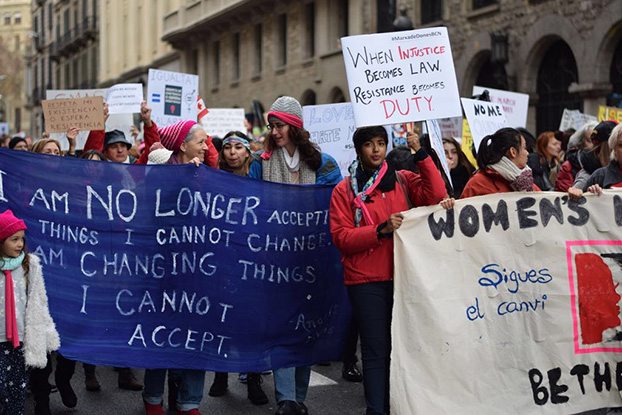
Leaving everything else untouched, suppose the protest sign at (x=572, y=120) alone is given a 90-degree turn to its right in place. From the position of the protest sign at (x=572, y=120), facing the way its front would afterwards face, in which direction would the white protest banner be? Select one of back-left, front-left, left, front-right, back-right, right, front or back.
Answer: left

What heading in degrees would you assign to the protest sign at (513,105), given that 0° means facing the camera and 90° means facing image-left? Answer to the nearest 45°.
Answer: approximately 0°

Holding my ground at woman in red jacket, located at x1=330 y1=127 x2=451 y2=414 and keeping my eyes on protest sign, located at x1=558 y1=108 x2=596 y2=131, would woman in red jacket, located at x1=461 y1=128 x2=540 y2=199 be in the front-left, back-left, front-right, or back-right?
front-right

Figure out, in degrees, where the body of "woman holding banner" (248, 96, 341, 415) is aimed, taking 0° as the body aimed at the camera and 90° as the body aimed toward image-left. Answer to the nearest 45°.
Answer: approximately 0°

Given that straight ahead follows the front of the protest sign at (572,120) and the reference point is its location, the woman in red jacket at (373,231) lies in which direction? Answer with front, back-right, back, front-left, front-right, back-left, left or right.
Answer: front

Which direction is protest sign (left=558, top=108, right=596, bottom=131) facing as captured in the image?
toward the camera

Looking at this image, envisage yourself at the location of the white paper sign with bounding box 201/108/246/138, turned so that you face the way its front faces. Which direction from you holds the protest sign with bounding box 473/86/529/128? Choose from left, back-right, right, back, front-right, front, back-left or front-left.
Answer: front-left

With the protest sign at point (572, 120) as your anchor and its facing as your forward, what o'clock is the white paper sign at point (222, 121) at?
The white paper sign is roughly at 3 o'clock from the protest sign.

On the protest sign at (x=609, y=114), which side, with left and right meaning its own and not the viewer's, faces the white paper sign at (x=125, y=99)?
right

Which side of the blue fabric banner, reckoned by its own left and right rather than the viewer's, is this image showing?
front

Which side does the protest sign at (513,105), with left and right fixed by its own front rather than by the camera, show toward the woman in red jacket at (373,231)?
front
